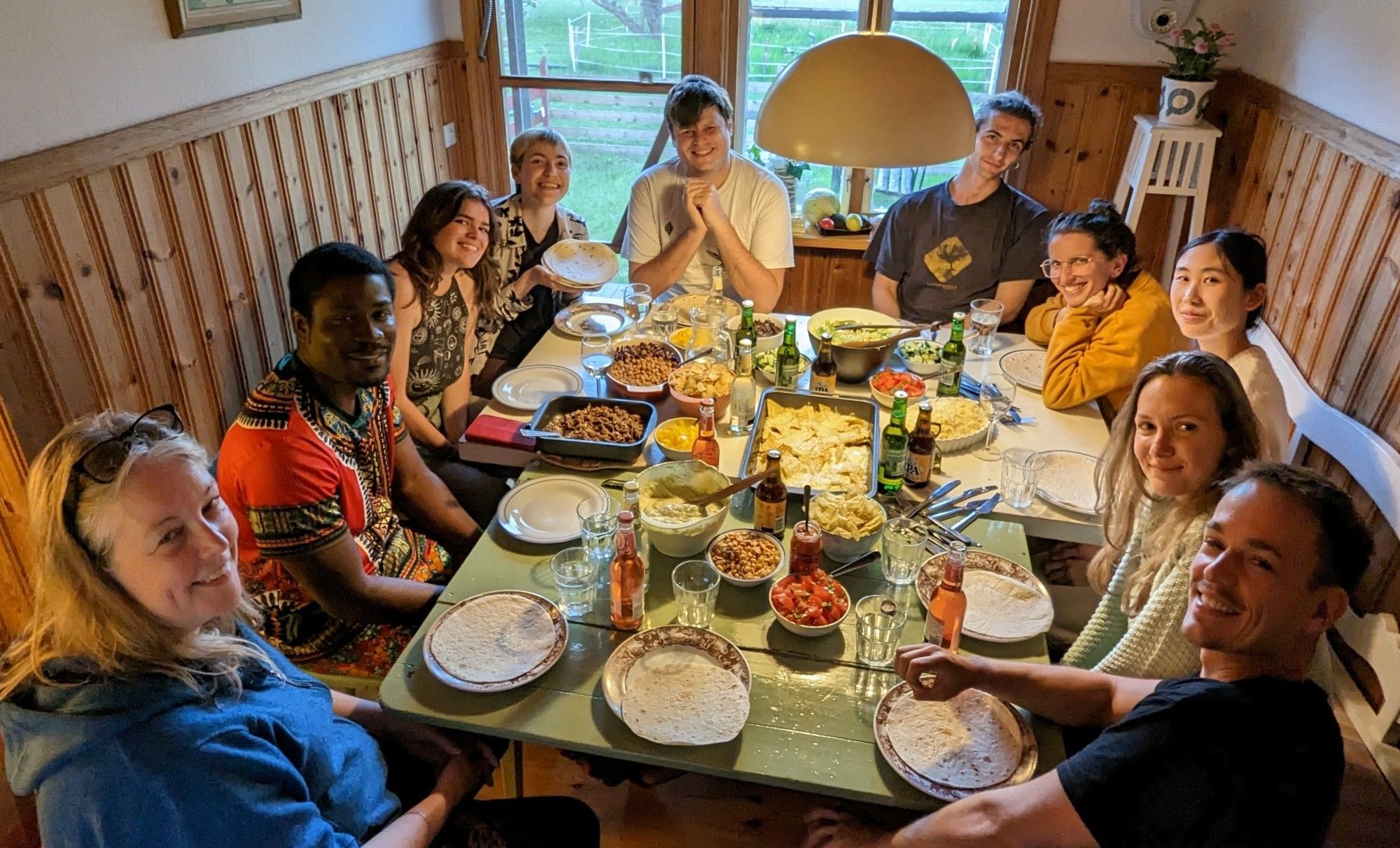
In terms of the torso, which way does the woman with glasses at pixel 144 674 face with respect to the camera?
to the viewer's right

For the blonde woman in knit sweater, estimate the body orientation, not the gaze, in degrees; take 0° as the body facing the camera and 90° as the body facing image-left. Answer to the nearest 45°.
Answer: approximately 45°

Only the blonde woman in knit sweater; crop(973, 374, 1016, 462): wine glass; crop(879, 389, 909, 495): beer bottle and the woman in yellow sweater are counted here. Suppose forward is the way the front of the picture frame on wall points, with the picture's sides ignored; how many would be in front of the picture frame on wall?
4

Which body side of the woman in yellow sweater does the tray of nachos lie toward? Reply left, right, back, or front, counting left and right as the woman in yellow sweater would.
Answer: front

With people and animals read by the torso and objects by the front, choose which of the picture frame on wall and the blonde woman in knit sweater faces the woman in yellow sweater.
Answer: the picture frame on wall

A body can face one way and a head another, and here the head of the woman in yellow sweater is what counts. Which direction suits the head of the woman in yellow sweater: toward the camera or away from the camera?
toward the camera

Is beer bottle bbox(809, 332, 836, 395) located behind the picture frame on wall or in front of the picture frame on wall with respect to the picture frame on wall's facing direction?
in front

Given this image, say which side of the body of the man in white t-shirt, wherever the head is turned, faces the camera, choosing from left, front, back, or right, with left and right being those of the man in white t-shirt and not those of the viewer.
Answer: front

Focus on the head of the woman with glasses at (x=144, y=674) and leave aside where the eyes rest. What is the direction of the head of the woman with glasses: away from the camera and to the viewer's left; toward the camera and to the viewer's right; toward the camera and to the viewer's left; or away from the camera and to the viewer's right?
toward the camera and to the viewer's right

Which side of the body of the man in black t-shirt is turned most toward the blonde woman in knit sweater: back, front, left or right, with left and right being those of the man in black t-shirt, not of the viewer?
right

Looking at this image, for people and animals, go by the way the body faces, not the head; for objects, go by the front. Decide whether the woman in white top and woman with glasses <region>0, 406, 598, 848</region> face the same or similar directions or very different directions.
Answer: very different directions

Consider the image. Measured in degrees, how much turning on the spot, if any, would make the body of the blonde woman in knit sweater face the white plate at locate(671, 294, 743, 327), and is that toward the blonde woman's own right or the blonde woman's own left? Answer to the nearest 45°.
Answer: approximately 90° to the blonde woman's own right

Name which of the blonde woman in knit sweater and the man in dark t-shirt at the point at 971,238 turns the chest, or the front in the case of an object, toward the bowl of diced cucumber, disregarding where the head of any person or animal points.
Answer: the man in dark t-shirt

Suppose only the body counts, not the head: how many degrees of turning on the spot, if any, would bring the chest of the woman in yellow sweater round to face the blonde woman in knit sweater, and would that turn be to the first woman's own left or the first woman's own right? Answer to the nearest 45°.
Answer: approximately 45° to the first woman's own left

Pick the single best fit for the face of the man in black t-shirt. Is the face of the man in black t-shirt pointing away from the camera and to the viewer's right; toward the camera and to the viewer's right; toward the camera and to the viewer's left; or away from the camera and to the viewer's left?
toward the camera and to the viewer's left

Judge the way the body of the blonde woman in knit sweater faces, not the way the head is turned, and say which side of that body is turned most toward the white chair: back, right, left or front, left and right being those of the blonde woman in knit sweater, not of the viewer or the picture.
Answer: back

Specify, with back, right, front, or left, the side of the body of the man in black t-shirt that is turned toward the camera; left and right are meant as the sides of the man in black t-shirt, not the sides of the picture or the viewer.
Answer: left

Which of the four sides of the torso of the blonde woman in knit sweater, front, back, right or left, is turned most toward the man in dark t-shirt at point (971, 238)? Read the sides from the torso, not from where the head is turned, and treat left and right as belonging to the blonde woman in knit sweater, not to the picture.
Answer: right

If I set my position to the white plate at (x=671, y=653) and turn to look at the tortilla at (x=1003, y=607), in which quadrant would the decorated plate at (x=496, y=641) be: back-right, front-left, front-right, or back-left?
back-left

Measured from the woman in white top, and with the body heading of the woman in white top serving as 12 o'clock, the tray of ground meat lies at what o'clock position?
The tray of ground meat is roughly at 12 o'clock from the woman in white top.

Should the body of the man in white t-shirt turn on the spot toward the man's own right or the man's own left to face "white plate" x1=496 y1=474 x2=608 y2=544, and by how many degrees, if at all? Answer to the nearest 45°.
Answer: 0° — they already face it

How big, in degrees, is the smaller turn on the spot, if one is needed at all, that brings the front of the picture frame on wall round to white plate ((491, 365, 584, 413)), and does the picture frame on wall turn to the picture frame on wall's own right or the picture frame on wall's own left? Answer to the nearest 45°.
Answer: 0° — it already faces it
